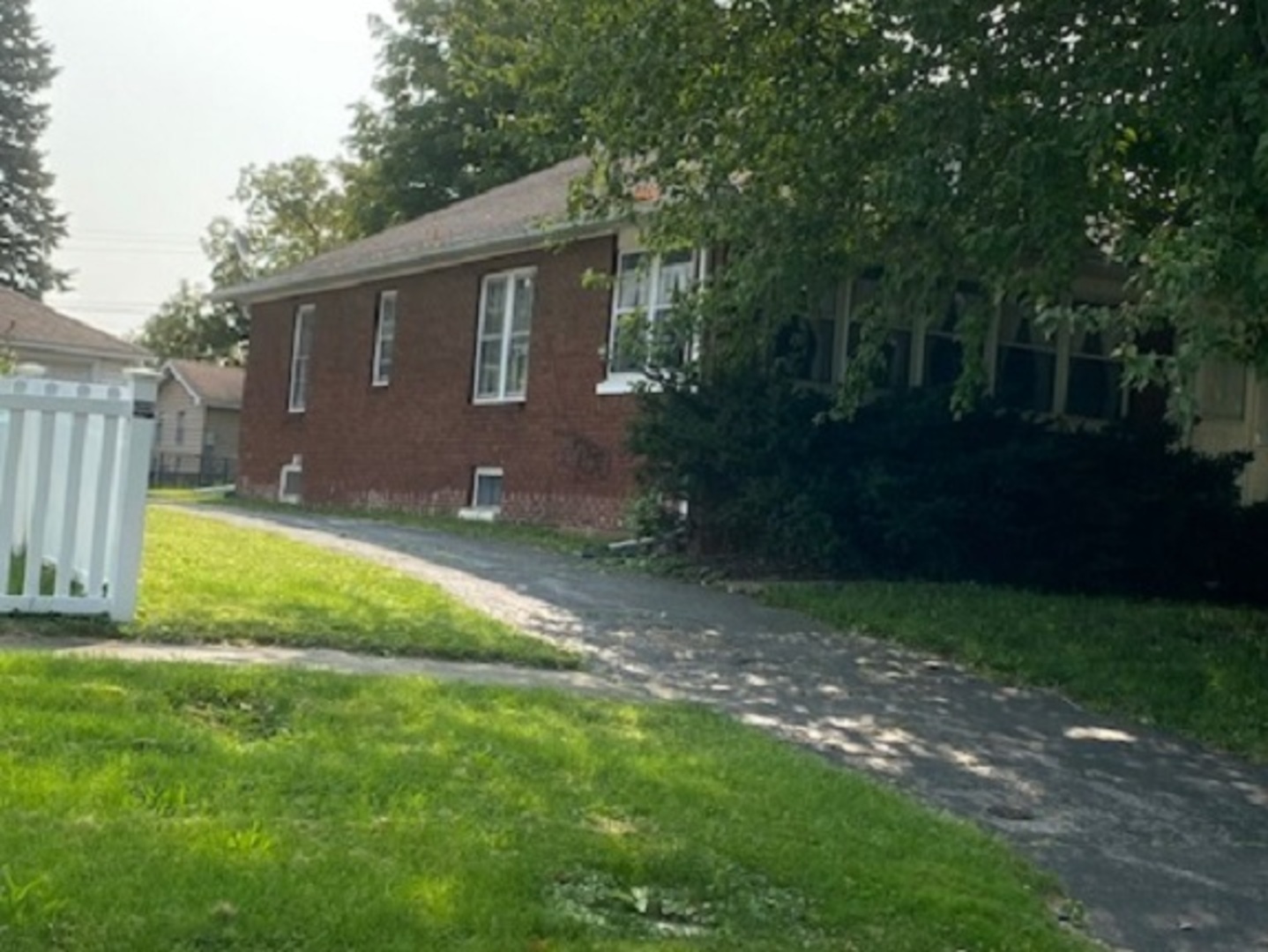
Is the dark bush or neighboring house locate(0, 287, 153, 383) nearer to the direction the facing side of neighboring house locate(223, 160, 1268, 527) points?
the dark bush

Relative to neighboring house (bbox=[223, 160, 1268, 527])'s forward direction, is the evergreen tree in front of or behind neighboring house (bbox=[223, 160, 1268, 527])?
behind

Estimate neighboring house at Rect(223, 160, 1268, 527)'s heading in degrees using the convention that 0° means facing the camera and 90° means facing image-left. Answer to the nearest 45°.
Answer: approximately 315°

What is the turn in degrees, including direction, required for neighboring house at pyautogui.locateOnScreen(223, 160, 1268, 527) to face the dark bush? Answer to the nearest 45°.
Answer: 0° — it already faces it

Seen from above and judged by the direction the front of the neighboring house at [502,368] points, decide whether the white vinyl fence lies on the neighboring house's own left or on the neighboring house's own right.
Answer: on the neighboring house's own right

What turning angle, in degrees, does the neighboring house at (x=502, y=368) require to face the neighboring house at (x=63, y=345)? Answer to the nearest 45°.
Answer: approximately 180°

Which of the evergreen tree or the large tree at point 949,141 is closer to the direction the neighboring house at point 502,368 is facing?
the large tree

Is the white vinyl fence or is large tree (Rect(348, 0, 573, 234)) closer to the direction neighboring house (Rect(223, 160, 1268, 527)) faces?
the white vinyl fence

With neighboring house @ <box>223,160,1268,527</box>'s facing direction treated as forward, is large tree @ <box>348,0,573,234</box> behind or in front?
behind

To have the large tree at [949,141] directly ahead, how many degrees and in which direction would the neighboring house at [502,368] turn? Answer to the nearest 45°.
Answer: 0° — it already faces it

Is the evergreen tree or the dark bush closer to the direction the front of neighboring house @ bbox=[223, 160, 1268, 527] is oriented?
the dark bush
